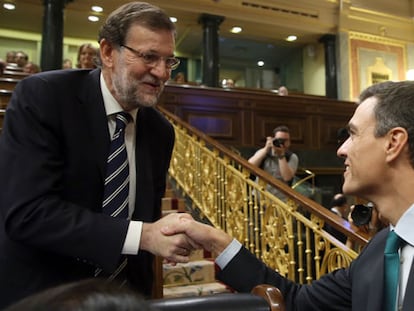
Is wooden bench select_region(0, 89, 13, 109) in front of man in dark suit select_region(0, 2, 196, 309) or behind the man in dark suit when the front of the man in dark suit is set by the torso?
behind

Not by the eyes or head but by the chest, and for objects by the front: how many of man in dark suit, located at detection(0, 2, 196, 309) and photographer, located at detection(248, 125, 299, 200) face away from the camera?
0

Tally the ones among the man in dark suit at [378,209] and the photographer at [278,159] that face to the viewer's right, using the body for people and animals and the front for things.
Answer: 0

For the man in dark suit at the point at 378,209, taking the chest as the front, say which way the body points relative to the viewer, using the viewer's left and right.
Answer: facing the viewer and to the left of the viewer

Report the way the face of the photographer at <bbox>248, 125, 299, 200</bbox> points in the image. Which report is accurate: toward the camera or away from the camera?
toward the camera

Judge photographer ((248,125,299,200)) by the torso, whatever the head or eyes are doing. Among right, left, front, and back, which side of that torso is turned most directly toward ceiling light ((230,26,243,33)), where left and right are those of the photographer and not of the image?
back

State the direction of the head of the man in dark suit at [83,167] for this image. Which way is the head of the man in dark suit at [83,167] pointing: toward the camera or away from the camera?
toward the camera

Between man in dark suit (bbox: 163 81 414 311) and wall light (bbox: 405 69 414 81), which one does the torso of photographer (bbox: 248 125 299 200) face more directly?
the man in dark suit

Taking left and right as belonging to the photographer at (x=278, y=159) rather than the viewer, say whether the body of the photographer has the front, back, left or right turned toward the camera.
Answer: front

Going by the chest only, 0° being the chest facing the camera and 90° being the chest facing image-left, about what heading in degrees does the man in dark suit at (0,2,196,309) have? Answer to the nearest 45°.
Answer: approximately 315°

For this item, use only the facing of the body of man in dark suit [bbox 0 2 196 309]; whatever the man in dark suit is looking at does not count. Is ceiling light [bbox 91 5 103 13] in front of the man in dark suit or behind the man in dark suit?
behind

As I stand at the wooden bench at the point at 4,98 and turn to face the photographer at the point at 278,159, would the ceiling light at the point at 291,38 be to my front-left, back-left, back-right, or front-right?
front-left

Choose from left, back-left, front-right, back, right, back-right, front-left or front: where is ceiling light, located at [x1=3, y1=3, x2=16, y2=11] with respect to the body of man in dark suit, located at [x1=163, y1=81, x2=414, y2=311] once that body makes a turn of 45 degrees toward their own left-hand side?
back-right

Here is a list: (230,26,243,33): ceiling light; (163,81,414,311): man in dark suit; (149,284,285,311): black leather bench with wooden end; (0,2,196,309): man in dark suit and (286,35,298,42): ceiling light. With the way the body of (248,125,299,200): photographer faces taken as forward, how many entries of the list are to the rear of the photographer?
2

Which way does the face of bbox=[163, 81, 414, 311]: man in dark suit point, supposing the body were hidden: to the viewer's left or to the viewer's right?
to the viewer's left
